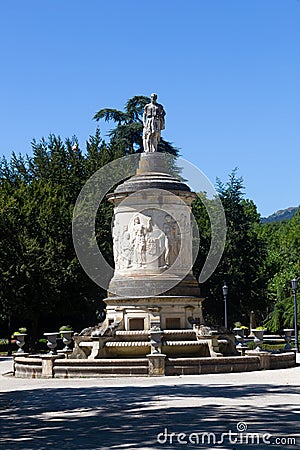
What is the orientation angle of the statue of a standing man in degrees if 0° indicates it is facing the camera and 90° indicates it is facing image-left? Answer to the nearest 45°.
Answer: approximately 0°
